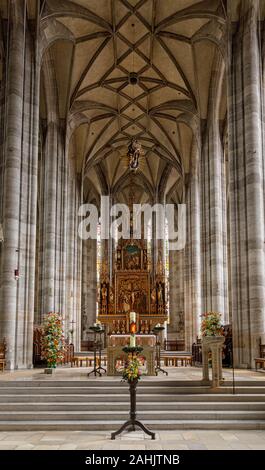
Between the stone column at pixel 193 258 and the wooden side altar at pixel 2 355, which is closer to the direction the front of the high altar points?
the wooden side altar

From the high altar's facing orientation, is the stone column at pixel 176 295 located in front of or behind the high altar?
behind

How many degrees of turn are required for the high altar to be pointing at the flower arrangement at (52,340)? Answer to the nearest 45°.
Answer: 0° — it already faces it

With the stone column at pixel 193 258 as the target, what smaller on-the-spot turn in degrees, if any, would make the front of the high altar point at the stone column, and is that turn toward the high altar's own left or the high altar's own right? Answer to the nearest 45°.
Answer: approximately 90° to the high altar's own left

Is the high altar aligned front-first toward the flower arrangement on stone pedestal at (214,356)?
yes

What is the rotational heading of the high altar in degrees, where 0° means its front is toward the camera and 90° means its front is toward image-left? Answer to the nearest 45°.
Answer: approximately 0°

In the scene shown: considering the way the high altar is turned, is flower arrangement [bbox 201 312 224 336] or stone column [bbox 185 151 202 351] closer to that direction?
the flower arrangement

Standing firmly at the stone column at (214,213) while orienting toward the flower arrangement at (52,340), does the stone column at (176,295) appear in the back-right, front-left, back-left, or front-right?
back-right

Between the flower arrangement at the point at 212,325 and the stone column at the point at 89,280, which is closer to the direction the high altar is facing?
the flower arrangement
